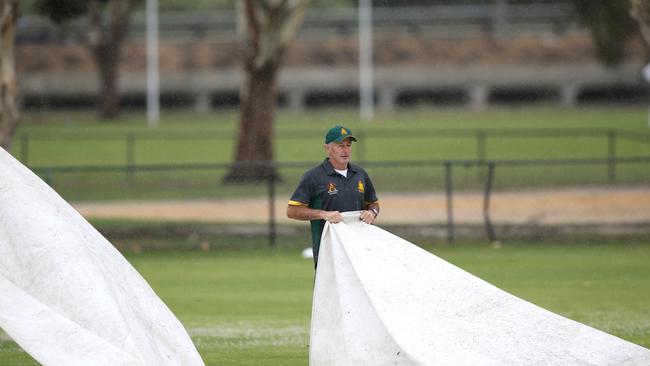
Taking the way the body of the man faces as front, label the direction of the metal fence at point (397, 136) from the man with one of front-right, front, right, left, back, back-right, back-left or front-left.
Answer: back-left

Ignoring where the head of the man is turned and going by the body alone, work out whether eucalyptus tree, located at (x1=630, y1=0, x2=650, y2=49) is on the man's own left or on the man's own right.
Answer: on the man's own left

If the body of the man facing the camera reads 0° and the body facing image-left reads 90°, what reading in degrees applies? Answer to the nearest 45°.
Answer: approximately 315°

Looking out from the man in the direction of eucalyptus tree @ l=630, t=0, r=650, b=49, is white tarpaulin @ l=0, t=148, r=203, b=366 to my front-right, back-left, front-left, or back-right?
back-left

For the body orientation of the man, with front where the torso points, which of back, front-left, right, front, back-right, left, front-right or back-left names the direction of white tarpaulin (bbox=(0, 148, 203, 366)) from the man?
right

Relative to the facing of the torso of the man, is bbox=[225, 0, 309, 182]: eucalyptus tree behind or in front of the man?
behind
